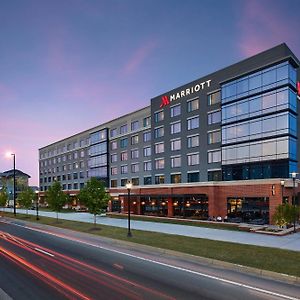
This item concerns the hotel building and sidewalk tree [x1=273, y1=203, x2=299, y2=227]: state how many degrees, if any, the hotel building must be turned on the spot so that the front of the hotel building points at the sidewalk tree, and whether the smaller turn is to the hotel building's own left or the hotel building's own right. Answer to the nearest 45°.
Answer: approximately 45° to the hotel building's own left

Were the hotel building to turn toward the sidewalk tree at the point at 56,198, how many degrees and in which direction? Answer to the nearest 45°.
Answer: approximately 45° to its right

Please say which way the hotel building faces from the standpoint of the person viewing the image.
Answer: facing the viewer and to the left of the viewer
